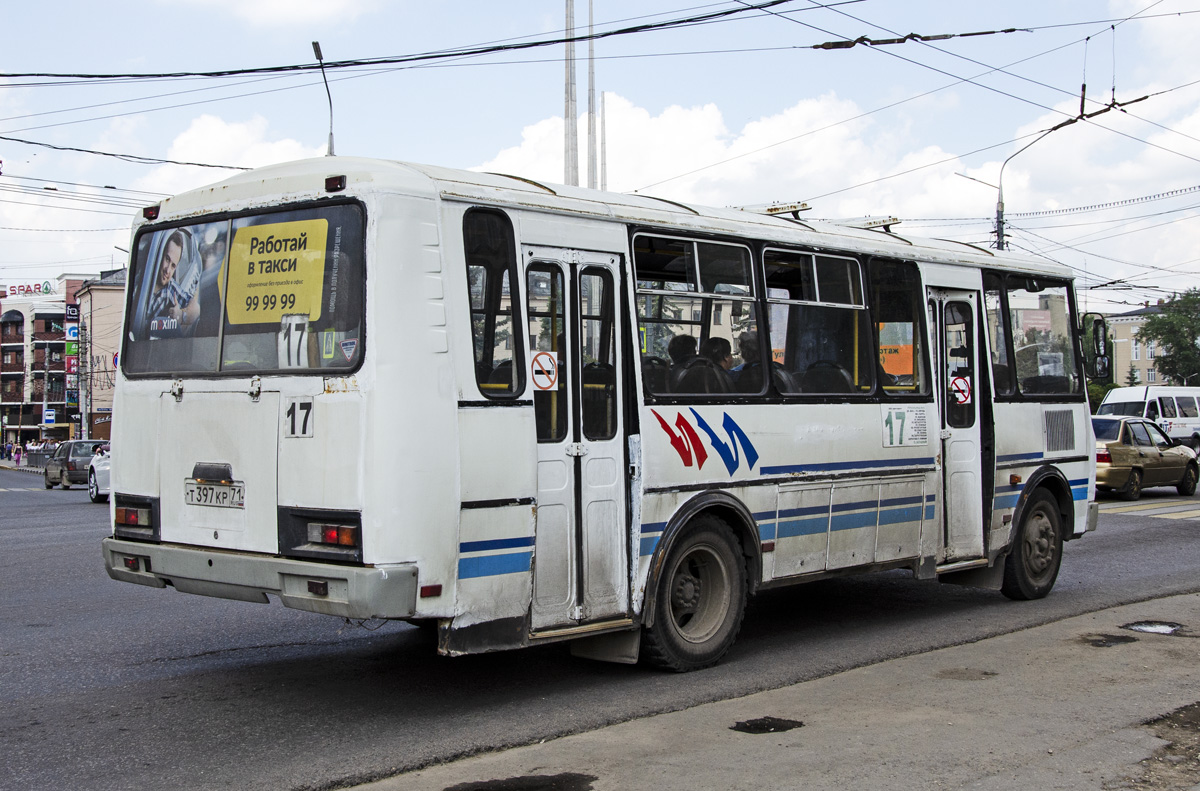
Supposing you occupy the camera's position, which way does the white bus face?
facing away from the viewer and to the right of the viewer

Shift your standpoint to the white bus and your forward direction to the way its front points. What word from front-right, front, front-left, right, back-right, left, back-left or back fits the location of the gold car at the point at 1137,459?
front

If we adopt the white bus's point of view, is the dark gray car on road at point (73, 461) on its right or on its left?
on its left

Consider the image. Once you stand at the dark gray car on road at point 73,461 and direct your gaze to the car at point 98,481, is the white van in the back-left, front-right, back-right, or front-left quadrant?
front-left

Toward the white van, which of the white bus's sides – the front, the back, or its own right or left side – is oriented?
front
